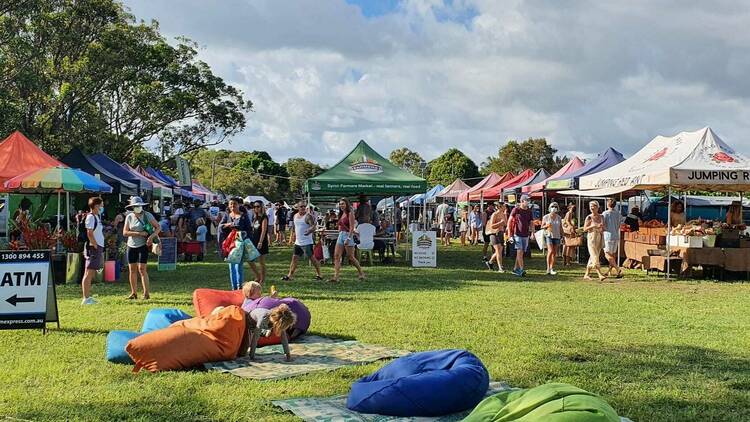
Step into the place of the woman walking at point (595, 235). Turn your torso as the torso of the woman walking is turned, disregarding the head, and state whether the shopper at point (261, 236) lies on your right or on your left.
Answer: on your right

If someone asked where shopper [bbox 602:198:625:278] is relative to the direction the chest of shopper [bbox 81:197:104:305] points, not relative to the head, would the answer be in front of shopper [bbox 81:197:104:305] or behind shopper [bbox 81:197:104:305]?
in front

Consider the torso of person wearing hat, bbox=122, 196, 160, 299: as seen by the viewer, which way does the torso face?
toward the camera

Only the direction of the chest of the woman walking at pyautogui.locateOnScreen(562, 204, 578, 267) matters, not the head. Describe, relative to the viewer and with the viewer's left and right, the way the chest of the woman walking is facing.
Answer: facing the viewer and to the left of the viewer

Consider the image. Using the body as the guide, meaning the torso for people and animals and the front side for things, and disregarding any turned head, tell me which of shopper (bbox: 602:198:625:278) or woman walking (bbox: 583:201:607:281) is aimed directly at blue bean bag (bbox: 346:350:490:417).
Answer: the woman walking

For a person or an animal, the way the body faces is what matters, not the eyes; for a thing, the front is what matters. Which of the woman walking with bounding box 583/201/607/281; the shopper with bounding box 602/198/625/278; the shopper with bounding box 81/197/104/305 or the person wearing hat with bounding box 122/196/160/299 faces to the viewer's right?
the shopper with bounding box 81/197/104/305

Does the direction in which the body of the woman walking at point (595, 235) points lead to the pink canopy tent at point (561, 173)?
no

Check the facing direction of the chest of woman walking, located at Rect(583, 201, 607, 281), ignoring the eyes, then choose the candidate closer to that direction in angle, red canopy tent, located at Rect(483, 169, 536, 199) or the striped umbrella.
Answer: the striped umbrella

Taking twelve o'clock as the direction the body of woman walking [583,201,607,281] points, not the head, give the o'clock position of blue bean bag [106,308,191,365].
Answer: The blue bean bag is roughly at 1 o'clock from the woman walking.

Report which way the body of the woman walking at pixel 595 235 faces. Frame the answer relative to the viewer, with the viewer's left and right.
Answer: facing the viewer

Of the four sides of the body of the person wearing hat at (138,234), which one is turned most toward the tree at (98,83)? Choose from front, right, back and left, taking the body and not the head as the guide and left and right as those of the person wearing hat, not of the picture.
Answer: back

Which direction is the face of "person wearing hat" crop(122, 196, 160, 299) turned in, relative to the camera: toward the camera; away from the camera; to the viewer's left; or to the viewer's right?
toward the camera
